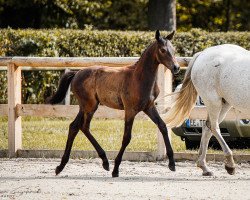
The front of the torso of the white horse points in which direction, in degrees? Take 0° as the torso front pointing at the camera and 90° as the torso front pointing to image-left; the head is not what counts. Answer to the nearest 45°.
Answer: approximately 270°

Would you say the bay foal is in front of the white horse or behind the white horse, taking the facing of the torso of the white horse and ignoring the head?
behind
